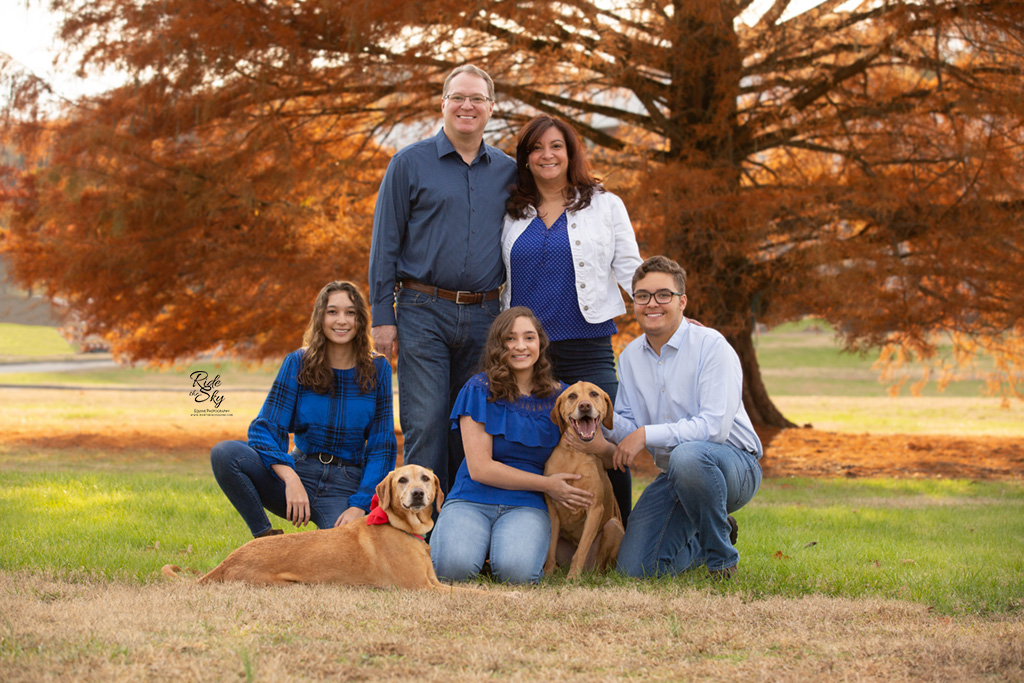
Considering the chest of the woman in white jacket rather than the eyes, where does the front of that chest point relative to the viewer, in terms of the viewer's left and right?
facing the viewer and to the left of the viewer

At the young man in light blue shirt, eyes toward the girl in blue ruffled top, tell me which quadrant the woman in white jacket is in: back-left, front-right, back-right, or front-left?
front-right

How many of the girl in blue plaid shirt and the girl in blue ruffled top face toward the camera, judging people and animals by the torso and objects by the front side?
2

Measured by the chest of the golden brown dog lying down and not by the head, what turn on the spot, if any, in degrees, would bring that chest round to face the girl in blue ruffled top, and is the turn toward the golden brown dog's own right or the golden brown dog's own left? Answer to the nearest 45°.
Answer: approximately 45° to the golden brown dog's own left

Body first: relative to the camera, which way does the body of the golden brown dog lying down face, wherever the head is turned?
to the viewer's right

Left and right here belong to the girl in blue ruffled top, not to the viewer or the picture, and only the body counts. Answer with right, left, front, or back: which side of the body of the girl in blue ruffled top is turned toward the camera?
front

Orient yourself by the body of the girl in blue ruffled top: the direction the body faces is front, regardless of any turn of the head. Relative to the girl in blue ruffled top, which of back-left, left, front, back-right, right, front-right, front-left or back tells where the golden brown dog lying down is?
front-right

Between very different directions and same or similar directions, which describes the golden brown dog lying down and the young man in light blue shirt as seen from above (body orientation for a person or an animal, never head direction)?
very different directions

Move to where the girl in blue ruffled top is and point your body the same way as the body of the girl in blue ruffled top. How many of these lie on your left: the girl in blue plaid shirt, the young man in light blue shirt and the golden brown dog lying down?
1

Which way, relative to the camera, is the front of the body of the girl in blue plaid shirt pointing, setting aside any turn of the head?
toward the camera

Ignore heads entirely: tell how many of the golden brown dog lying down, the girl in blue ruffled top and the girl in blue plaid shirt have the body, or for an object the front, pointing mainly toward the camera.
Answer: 2

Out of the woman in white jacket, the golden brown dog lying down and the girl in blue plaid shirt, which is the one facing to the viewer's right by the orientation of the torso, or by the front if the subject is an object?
the golden brown dog lying down
